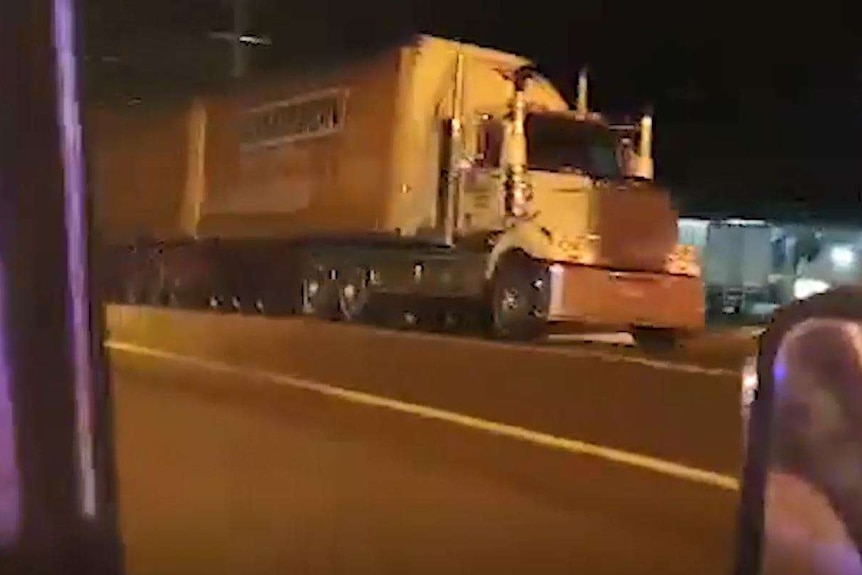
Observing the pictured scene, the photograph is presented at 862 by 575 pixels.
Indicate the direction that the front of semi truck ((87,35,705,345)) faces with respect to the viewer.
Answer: facing the viewer and to the right of the viewer
